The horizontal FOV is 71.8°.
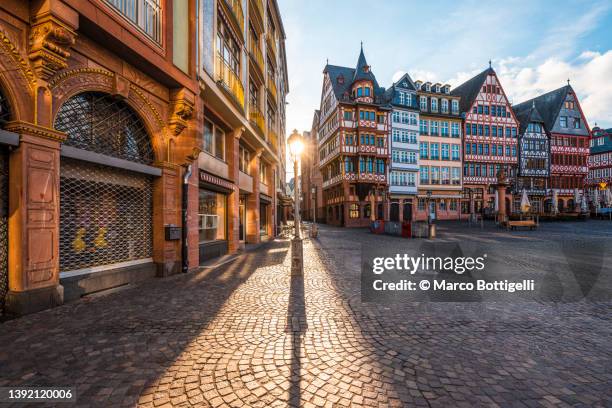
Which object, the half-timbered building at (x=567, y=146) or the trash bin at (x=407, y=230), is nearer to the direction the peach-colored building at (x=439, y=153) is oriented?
the trash bin

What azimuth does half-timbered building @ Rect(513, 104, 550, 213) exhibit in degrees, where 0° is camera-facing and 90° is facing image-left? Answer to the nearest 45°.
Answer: approximately 0°

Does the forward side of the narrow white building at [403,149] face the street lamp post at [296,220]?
yes

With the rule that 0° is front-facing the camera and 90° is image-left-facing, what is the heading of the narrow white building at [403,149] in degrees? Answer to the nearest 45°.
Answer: approximately 0°

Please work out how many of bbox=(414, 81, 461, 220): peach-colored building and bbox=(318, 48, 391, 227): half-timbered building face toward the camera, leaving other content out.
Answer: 2

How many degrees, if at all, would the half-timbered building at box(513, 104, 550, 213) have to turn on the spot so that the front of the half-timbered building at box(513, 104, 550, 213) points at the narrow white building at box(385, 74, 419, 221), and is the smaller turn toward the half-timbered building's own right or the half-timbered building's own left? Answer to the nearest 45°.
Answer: approximately 45° to the half-timbered building's own right

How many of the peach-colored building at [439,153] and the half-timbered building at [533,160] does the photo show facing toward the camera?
2

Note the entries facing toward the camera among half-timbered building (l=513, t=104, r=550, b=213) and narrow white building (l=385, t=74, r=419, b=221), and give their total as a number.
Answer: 2
